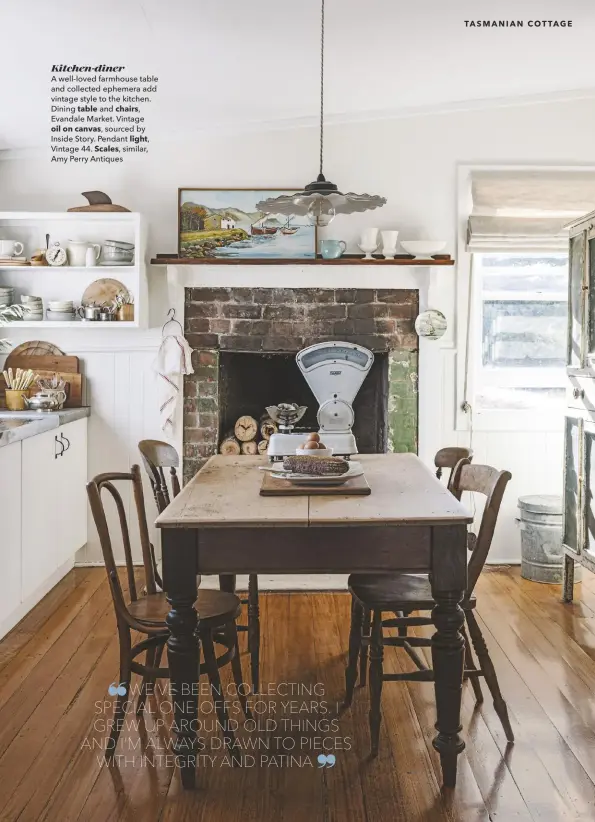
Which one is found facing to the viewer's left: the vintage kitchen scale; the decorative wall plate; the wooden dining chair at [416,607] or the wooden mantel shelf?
the wooden dining chair

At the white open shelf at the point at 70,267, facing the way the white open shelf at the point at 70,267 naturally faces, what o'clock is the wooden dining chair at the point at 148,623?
The wooden dining chair is roughly at 12 o'clock from the white open shelf.

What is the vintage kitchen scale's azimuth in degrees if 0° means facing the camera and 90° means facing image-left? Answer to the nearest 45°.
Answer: approximately 0°

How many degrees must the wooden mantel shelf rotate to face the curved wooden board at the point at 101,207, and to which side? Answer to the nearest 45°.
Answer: approximately 90° to its right

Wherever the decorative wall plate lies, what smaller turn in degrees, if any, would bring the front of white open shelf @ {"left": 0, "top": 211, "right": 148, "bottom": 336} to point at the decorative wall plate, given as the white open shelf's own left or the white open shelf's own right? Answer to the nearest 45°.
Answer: approximately 90° to the white open shelf's own left

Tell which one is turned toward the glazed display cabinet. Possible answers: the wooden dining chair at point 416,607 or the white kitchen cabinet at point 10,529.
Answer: the white kitchen cabinet

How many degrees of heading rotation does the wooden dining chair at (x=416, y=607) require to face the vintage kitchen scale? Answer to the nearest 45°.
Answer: approximately 90° to its right

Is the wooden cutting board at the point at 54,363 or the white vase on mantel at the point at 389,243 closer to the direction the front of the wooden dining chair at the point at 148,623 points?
the white vase on mantel

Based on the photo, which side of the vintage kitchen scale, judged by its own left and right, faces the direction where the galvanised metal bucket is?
left

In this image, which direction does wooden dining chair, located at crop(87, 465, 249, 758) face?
to the viewer's right

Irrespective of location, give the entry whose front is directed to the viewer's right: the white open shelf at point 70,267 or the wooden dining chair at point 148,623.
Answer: the wooden dining chair
